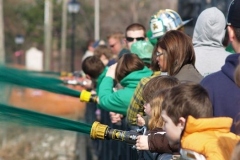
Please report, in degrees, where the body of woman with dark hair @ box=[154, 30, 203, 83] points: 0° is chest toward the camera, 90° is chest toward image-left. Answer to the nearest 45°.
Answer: approximately 90°

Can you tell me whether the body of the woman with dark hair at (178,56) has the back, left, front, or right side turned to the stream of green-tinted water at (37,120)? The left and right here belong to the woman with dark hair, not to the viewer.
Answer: front

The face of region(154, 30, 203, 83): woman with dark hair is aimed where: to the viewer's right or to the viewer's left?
to the viewer's left
